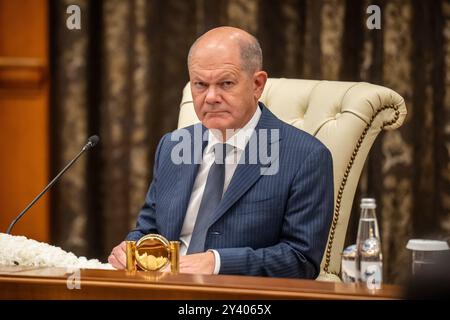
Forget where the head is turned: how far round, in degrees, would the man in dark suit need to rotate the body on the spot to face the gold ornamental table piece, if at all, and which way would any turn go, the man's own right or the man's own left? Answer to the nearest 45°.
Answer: approximately 45° to the man's own left

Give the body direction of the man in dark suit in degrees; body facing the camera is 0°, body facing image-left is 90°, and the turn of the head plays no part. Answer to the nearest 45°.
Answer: approximately 45°
